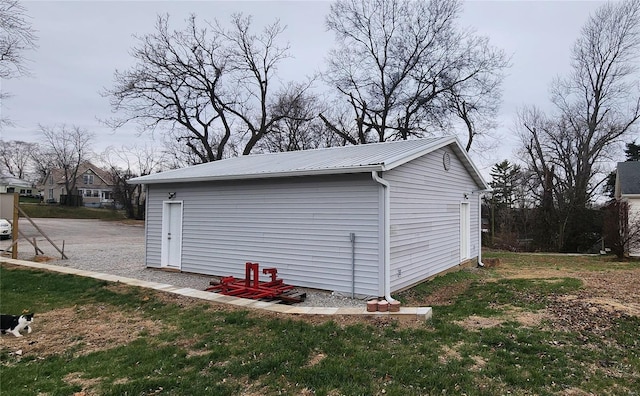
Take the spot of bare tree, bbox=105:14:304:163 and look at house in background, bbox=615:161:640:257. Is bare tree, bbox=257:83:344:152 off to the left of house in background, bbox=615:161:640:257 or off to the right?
left

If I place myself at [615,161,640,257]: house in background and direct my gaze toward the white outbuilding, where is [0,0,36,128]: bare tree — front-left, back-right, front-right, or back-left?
front-right
